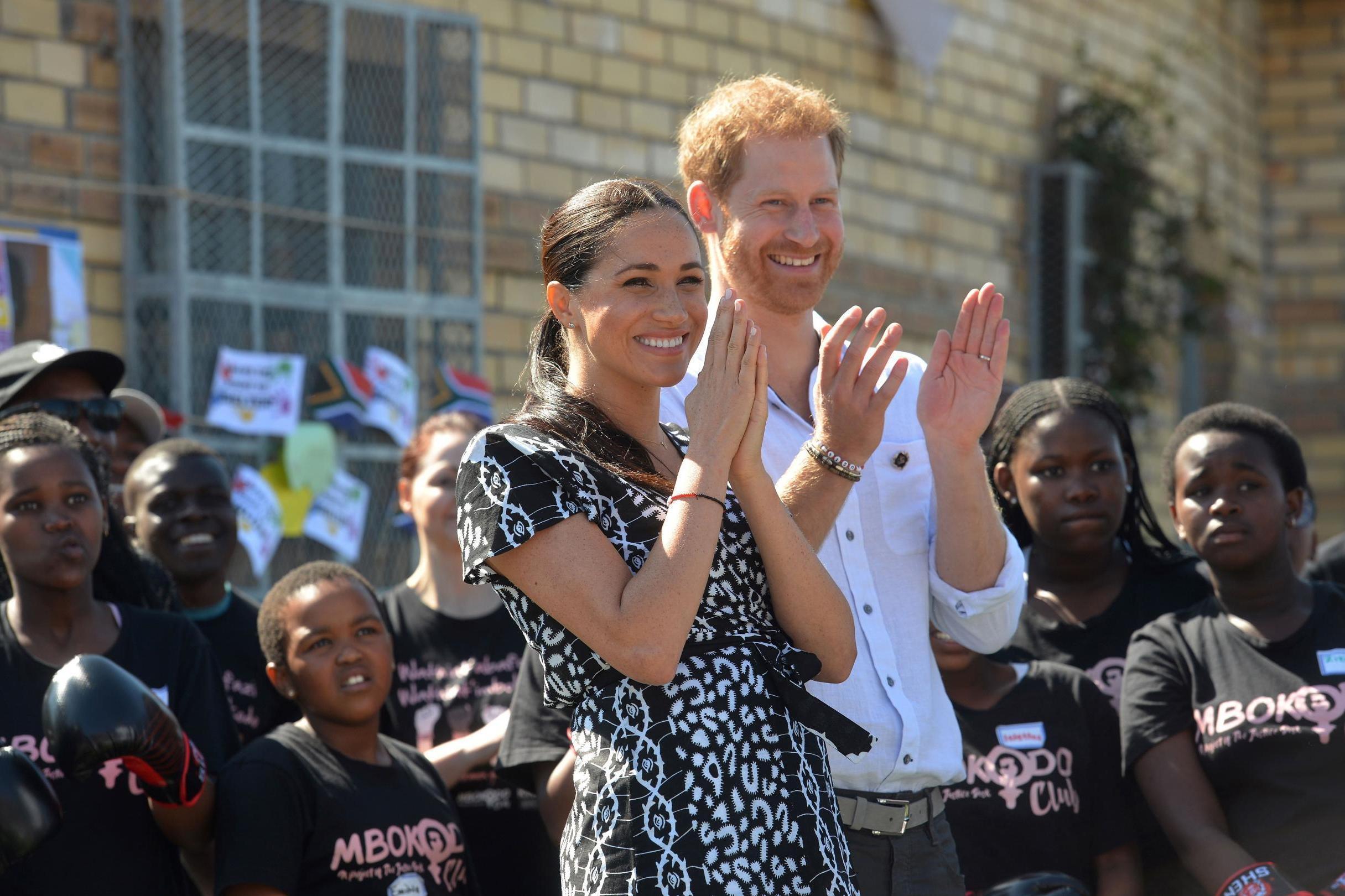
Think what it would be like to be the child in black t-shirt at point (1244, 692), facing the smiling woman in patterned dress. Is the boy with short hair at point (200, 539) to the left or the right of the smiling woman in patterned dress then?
right

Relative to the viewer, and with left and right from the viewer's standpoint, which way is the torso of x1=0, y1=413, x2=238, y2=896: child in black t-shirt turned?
facing the viewer

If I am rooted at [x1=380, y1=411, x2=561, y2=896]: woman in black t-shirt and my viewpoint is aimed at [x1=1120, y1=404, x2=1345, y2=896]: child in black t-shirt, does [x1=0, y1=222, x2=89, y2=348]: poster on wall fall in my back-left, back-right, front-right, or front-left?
back-left

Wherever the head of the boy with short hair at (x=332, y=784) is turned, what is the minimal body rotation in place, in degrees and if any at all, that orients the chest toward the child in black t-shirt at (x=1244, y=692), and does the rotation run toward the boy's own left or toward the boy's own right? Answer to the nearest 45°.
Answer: approximately 45° to the boy's own left

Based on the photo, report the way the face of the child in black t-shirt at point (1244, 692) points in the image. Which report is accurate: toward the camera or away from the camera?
toward the camera

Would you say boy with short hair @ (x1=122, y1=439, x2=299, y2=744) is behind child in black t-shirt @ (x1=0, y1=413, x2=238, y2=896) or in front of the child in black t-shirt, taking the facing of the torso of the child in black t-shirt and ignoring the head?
behind

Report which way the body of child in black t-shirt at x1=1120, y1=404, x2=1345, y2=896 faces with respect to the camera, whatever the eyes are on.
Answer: toward the camera

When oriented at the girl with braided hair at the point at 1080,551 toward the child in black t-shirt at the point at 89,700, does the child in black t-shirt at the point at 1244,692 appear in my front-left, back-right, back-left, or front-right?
back-left

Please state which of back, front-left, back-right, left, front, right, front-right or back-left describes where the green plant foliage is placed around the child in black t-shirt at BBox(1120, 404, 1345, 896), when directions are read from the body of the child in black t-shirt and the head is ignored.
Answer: back

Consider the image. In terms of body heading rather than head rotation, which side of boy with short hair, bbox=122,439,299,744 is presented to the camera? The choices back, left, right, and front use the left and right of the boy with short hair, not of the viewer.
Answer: front

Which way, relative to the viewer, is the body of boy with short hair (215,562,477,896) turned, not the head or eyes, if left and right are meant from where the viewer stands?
facing the viewer and to the right of the viewer

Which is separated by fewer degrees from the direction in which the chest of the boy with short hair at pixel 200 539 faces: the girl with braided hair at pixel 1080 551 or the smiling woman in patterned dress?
the smiling woman in patterned dress

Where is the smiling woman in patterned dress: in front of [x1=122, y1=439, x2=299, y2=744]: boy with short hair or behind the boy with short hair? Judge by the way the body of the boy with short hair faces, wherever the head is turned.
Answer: in front

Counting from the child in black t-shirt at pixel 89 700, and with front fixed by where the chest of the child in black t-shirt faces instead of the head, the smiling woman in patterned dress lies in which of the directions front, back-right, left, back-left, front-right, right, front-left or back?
front-left

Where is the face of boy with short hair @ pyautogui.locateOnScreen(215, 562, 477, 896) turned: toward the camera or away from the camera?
toward the camera

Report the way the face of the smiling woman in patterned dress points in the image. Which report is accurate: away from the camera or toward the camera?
toward the camera
